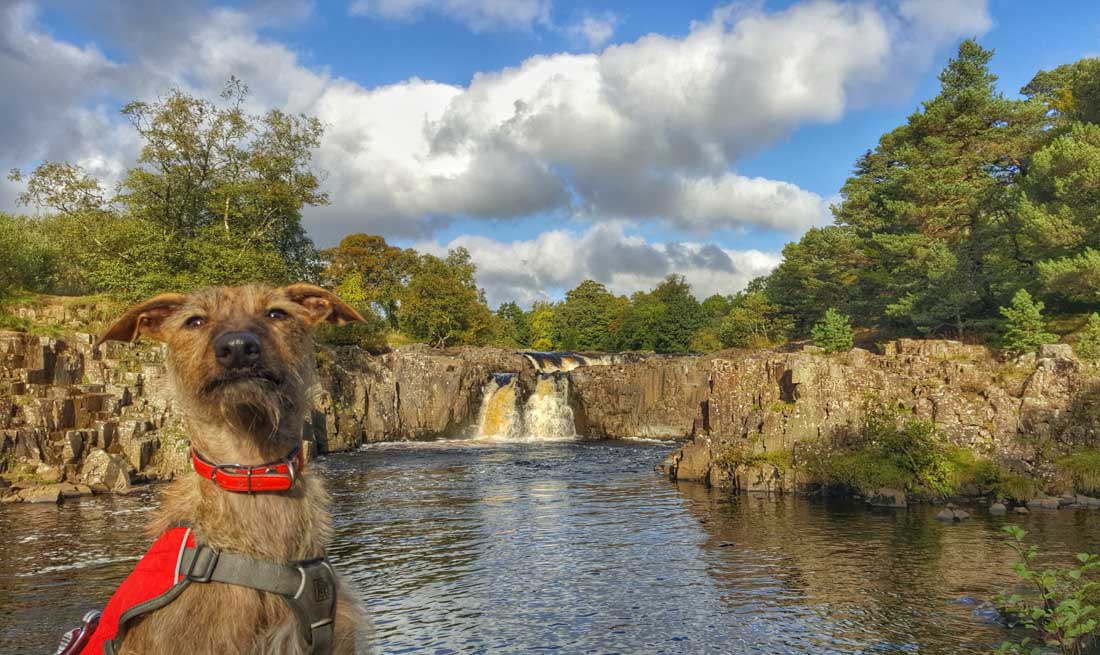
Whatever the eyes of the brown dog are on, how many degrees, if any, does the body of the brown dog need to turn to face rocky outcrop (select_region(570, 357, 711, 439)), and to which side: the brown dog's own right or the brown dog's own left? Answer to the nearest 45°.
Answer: approximately 135° to the brown dog's own left

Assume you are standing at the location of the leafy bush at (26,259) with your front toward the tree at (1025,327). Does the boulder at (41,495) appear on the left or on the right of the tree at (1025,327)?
right

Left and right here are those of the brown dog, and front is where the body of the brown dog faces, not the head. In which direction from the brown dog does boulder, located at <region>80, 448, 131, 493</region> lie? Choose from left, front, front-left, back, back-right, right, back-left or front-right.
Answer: back

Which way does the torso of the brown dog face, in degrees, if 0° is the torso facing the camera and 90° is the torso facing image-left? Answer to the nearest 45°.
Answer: approximately 0°

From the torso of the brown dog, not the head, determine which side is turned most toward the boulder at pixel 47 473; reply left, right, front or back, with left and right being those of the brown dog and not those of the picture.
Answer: back

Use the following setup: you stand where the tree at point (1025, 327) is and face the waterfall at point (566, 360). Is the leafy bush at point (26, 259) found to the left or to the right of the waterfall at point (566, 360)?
left

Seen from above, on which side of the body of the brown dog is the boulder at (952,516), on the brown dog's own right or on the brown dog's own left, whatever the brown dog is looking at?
on the brown dog's own left

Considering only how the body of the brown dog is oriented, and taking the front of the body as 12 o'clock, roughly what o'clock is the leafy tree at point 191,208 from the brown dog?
The leafy tree is roughly at 6 o'clock from the brown dog.

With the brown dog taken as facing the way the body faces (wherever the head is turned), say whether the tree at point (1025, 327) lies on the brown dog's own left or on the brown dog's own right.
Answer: on the brown dog's own left

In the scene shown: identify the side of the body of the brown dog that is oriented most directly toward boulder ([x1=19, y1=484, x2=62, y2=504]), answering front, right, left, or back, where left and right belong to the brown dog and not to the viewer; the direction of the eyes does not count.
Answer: back

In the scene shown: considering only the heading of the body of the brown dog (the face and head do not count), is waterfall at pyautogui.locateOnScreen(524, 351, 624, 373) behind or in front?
behind

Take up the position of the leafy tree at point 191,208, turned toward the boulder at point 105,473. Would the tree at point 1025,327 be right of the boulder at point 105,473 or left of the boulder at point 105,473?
left

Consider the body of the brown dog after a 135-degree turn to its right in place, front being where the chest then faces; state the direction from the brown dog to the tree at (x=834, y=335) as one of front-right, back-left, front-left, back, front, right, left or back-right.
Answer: right

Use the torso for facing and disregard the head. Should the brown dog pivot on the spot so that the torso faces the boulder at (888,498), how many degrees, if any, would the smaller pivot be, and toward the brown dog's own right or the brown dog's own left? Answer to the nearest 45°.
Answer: approximately 135° to the brown dog's own left
